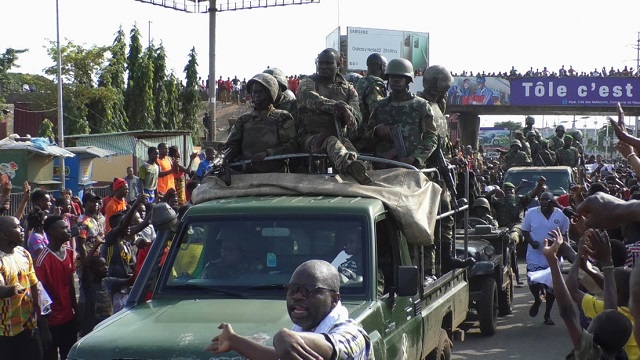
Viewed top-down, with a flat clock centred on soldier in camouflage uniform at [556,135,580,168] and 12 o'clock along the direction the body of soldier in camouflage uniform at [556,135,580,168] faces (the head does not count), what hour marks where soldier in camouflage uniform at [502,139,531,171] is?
soldier in camouflage uniform at [502,139,531,171] is roughly at 3 o'clock from soldier in camouflage uniform at [556,135,580,168].

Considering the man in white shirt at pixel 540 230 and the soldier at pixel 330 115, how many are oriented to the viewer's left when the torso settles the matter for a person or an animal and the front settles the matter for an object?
0

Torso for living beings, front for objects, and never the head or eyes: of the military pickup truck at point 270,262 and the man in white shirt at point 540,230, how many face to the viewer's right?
0

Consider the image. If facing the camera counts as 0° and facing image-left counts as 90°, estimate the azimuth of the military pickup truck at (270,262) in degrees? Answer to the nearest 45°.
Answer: approximately 45°

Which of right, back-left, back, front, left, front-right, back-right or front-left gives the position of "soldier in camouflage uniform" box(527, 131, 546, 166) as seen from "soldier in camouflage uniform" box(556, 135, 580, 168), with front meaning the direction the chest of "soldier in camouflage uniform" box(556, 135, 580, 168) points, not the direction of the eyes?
right

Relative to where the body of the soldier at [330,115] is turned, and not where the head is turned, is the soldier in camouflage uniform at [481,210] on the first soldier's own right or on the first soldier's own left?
on the first soldier's own left
